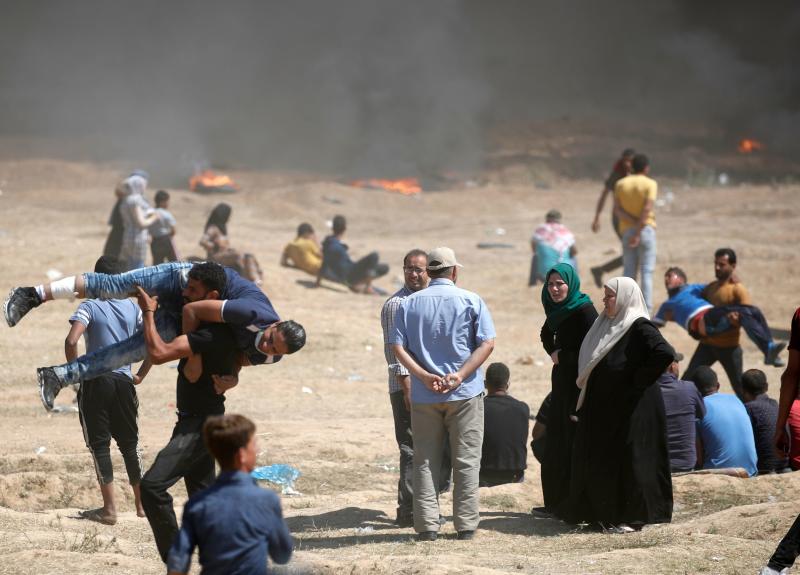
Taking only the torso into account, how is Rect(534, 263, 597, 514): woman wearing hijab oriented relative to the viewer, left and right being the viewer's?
facing the viewer and to the left of the viewer

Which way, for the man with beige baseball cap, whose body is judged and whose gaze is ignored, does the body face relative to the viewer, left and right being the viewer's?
facing away from the viewer

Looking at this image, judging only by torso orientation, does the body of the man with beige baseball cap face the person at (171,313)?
no

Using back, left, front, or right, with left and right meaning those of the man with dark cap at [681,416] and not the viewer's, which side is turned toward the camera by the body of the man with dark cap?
back

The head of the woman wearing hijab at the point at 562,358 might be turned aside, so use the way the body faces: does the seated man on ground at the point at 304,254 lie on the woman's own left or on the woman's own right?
on the woman's own right

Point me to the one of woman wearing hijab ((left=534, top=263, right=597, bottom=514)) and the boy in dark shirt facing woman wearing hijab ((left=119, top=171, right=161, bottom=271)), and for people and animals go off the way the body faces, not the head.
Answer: the boy in dark shirt

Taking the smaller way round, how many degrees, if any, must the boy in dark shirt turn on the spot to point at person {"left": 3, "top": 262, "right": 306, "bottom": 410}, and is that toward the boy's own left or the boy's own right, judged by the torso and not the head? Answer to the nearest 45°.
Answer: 0° — they already face them

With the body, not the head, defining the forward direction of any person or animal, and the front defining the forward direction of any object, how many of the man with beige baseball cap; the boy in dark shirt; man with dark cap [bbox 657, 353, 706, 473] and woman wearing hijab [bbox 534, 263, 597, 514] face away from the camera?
3

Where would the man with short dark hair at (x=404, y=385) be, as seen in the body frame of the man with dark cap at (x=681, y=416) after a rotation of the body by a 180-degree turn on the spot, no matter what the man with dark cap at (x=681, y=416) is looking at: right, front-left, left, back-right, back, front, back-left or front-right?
front-right

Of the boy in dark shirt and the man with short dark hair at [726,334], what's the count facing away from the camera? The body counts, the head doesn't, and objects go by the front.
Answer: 1

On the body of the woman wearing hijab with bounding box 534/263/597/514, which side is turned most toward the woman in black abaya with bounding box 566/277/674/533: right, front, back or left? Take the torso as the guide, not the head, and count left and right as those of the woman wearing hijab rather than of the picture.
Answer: left

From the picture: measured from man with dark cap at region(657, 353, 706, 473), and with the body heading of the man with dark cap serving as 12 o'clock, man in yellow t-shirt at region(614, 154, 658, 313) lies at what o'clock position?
The man in yellow t-shirt is roughly at 12 o'clock from the man with dark cap.

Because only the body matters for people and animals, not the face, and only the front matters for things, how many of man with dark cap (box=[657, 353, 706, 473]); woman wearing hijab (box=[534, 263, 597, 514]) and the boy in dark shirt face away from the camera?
2

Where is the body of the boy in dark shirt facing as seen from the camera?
away from the camera

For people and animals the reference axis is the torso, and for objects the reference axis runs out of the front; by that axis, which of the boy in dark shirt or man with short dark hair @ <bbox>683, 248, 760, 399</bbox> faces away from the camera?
the boy in dark shirt

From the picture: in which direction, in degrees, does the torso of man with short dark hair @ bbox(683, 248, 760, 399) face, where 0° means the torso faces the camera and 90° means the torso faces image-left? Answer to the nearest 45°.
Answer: approximately 45°

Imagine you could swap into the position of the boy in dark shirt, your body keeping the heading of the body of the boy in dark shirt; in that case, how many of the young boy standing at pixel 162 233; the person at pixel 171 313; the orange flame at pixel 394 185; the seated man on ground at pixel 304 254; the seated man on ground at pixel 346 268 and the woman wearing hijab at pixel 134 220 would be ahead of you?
6

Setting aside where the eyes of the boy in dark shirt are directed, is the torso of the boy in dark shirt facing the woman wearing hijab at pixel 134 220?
yes

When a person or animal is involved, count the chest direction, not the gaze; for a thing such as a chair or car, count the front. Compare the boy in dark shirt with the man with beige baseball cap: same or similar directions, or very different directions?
same or similar directions

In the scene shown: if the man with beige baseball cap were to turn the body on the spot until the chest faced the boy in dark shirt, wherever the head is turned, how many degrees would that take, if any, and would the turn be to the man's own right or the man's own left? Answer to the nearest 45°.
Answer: approximately 180°

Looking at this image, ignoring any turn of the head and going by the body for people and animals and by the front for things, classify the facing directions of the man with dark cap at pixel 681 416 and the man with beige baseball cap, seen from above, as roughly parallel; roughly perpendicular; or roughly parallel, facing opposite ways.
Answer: roughly parallel
